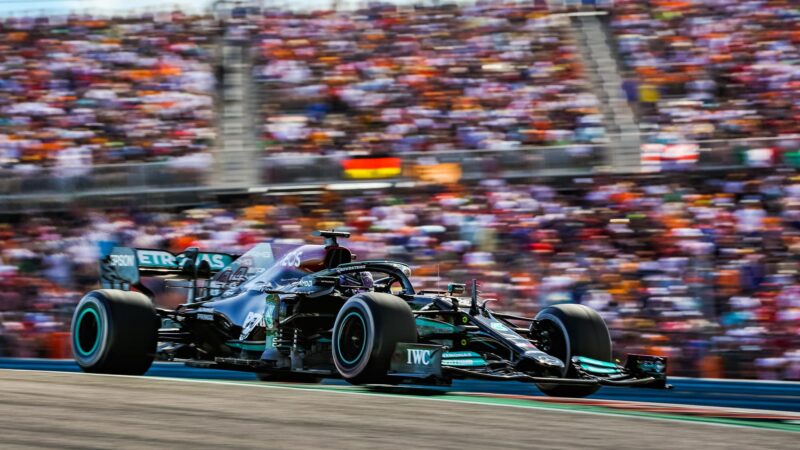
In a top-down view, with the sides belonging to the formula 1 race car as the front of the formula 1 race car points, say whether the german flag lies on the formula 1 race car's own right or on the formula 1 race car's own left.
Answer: on the formula 1 race car's own left

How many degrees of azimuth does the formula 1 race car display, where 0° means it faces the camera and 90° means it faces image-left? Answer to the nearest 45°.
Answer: approximately 315°
